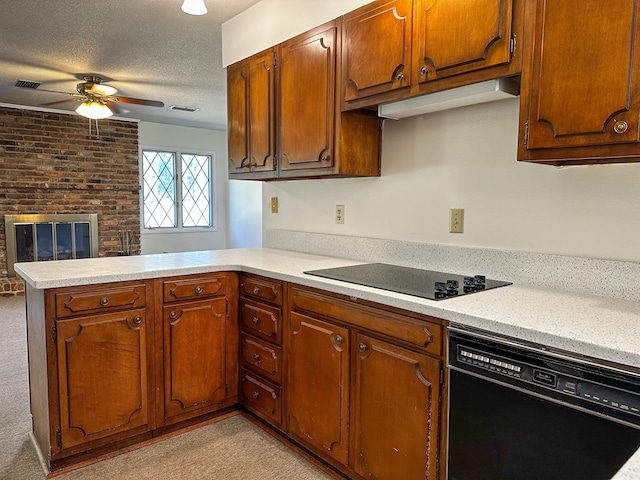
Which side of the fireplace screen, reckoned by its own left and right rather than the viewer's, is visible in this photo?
front

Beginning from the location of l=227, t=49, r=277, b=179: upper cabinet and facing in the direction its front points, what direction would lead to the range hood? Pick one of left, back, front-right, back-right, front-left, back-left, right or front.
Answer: left

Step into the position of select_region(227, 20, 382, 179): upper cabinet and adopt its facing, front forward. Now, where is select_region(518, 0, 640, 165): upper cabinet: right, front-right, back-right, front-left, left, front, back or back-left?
left

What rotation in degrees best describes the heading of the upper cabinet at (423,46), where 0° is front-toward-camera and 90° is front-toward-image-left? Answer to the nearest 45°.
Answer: approximately 45°

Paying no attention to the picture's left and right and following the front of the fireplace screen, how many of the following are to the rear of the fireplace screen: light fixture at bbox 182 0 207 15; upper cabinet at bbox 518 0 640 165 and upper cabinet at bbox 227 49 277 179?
0

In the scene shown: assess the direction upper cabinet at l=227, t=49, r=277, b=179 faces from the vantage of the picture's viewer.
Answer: facing the viewer and to the left of the viewer

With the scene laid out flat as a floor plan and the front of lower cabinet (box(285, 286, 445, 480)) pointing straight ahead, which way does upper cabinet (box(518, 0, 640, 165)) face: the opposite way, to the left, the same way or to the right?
the same way

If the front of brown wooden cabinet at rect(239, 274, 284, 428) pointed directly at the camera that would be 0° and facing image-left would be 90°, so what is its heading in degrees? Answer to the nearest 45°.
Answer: approximately 45°

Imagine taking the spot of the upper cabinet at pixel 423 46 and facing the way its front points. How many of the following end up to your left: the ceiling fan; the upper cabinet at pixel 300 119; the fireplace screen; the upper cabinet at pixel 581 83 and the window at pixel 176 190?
1

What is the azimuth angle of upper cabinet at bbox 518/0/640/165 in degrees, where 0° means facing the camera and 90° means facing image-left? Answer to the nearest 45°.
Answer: approximately 0°

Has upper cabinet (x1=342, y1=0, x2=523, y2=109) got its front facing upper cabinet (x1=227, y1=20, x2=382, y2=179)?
no

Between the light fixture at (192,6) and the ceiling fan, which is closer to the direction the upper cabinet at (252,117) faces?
the light fixture

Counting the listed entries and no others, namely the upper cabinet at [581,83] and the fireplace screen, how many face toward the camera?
2
